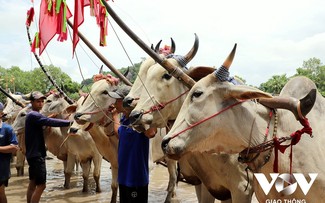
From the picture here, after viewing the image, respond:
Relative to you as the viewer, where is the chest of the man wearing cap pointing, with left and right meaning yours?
facing to the right of the viewer

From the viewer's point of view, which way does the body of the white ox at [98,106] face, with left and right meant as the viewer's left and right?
facing the viewer and to the left of the viewer

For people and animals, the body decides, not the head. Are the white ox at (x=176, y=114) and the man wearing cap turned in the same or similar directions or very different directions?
very different directions

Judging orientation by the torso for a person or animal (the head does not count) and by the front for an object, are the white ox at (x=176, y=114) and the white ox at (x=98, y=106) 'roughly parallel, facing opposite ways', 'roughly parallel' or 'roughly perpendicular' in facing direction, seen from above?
roughly parallel

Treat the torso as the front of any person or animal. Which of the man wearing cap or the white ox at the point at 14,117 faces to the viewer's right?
the man wearing cap

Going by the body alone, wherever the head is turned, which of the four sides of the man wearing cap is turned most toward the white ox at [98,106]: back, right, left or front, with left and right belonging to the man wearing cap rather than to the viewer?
front

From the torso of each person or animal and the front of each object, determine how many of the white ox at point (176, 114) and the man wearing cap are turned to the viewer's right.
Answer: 1

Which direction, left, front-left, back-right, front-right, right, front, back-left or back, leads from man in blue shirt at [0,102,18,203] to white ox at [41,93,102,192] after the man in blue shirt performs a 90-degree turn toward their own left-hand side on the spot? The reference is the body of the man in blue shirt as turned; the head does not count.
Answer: left

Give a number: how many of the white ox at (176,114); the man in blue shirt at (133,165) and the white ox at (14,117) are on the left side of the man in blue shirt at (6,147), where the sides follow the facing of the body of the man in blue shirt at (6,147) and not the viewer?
2
